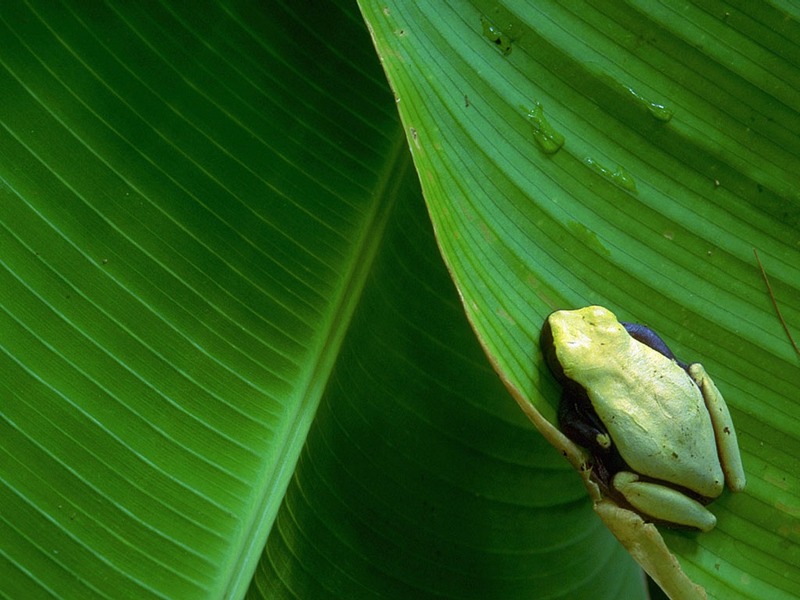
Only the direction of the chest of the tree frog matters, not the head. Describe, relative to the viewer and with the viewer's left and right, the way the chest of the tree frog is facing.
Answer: facing away from the viewer and to the left of the viewer
